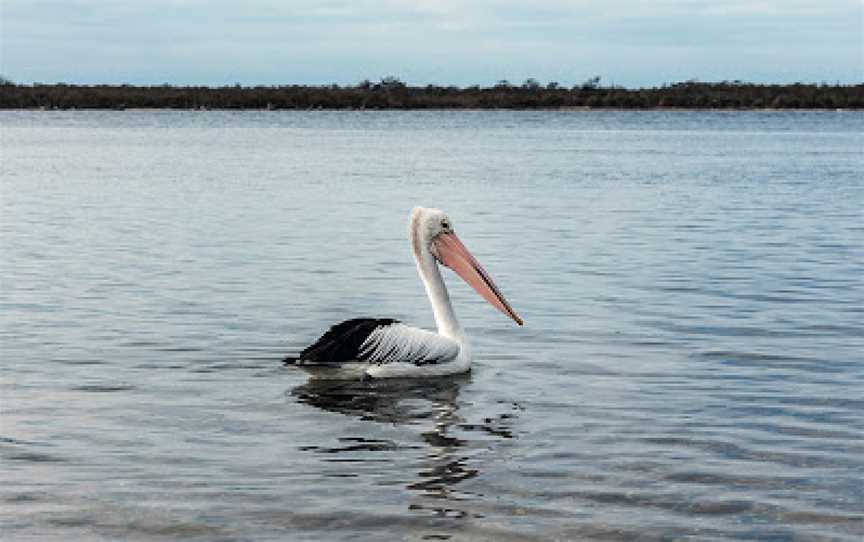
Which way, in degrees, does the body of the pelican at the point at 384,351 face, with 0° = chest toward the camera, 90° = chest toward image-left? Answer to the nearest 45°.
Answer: approximately 270°
